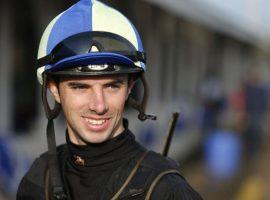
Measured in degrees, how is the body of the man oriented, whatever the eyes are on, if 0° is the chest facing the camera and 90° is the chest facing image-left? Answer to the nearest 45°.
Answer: approximately 45°
